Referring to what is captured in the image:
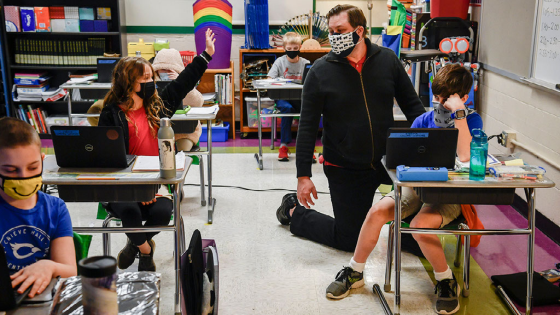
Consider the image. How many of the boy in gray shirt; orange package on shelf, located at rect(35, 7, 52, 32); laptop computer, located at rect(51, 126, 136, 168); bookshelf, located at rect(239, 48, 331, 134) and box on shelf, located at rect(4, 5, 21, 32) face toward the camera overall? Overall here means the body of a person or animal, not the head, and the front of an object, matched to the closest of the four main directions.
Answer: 4

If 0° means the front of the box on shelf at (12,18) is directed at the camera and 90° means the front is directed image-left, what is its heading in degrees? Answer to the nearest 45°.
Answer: approximately 0°

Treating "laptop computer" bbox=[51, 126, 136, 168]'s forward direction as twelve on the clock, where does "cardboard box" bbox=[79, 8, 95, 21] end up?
The cardboard box is roughly at 12 o'clock from the laptop computer.

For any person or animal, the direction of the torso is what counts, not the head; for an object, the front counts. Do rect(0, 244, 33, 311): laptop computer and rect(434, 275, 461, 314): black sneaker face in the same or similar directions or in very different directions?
very different directions

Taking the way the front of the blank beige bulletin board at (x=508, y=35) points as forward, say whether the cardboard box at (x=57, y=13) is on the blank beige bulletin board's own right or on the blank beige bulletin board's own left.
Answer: on the blank beige bulletin board's own right

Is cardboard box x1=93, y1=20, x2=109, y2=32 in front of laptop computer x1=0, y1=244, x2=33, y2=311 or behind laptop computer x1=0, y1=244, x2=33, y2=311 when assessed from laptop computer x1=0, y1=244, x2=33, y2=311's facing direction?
in front

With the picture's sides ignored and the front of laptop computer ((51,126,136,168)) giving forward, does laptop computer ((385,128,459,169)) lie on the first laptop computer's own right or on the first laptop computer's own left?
on the first laptop computer's own right

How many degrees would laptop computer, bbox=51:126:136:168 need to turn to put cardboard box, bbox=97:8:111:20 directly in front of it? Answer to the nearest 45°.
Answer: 0° — it already faces it

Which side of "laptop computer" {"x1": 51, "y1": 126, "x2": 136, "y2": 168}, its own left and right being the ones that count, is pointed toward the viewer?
back

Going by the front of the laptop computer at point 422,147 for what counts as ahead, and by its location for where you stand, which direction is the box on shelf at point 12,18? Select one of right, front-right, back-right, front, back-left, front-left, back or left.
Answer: front-left

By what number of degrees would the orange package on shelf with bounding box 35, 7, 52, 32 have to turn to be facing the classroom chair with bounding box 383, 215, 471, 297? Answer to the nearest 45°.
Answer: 0° — it already faces it
